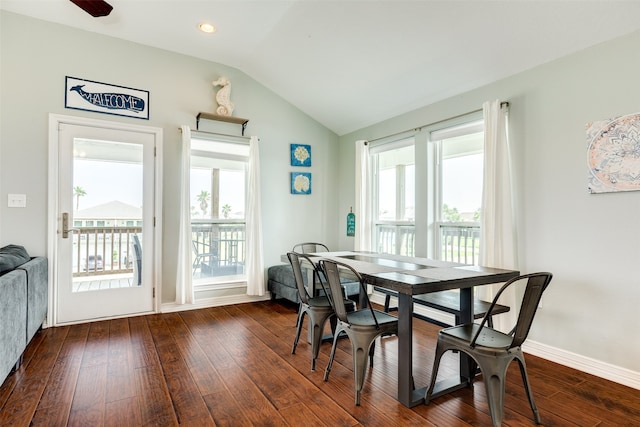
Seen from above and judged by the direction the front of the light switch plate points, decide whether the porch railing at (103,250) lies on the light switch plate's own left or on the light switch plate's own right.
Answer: on the light switch plate's own left

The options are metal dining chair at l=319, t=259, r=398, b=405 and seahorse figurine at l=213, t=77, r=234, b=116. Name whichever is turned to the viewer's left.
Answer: the seahorse figurine

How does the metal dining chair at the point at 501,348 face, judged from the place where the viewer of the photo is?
facing away from the viewer and to the left of the viewer

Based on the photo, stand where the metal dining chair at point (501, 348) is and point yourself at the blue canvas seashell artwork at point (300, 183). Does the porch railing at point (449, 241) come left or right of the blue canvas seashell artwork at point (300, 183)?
right

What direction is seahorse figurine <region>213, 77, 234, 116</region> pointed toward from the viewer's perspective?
to the viewer's left

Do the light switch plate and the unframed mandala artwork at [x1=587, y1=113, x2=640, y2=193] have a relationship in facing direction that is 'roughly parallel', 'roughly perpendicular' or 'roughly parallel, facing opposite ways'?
roughly perpendicular

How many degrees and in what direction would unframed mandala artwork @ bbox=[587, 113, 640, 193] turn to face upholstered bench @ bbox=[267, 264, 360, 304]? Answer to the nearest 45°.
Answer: approximately 90° to its right
